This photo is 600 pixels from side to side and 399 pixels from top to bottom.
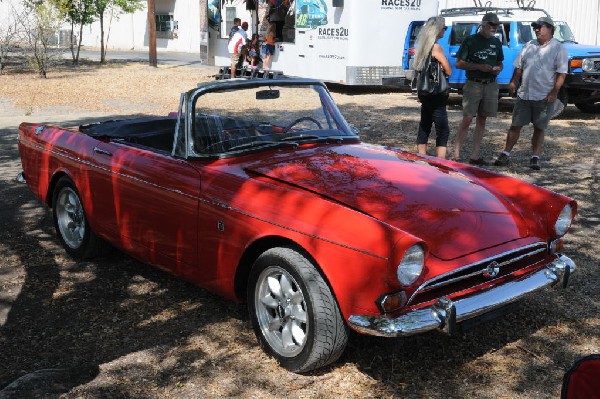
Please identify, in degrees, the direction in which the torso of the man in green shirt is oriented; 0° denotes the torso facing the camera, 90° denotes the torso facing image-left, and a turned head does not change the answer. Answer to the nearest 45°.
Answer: approximately 315°

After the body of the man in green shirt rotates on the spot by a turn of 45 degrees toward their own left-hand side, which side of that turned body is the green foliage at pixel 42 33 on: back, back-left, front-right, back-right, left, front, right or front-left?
back-left

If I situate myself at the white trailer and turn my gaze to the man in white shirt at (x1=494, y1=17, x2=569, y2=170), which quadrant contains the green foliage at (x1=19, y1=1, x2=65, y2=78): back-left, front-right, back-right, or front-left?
back-right

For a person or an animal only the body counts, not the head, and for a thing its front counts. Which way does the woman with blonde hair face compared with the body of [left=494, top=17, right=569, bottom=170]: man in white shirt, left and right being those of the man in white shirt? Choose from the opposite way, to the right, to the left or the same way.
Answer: the opposite way

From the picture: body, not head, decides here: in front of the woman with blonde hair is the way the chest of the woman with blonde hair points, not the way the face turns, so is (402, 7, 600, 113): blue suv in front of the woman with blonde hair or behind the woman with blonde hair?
in front

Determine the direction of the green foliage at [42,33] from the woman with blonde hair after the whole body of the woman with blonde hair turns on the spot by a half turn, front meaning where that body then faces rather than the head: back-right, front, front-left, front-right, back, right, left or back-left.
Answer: right

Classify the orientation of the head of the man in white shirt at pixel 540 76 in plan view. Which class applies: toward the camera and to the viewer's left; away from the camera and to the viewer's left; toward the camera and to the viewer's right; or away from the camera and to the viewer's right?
toward the camera and to the viewer's left

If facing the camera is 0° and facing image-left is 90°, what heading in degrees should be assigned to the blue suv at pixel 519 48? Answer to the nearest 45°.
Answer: approximately 315°

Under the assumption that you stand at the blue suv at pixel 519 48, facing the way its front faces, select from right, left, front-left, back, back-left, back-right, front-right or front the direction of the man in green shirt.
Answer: front-right
